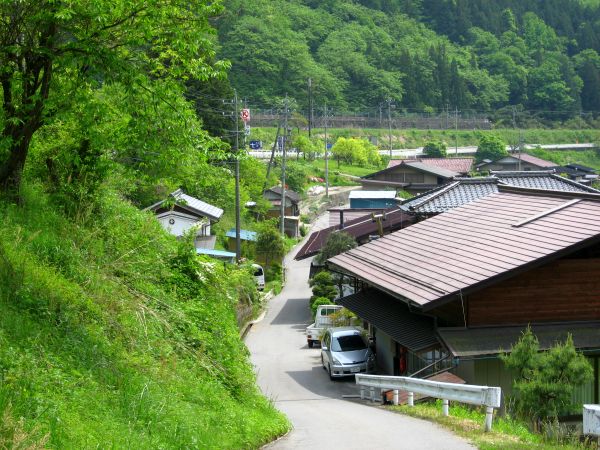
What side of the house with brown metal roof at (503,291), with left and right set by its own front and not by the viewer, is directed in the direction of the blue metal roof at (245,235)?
right

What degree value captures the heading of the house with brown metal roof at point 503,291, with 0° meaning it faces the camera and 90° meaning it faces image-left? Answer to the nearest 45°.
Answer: approximately 45°

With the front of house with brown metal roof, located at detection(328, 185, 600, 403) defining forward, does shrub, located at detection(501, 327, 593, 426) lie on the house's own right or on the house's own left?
on the house's own left

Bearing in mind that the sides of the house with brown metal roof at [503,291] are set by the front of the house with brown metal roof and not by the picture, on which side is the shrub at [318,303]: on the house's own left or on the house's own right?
on the house's own right
